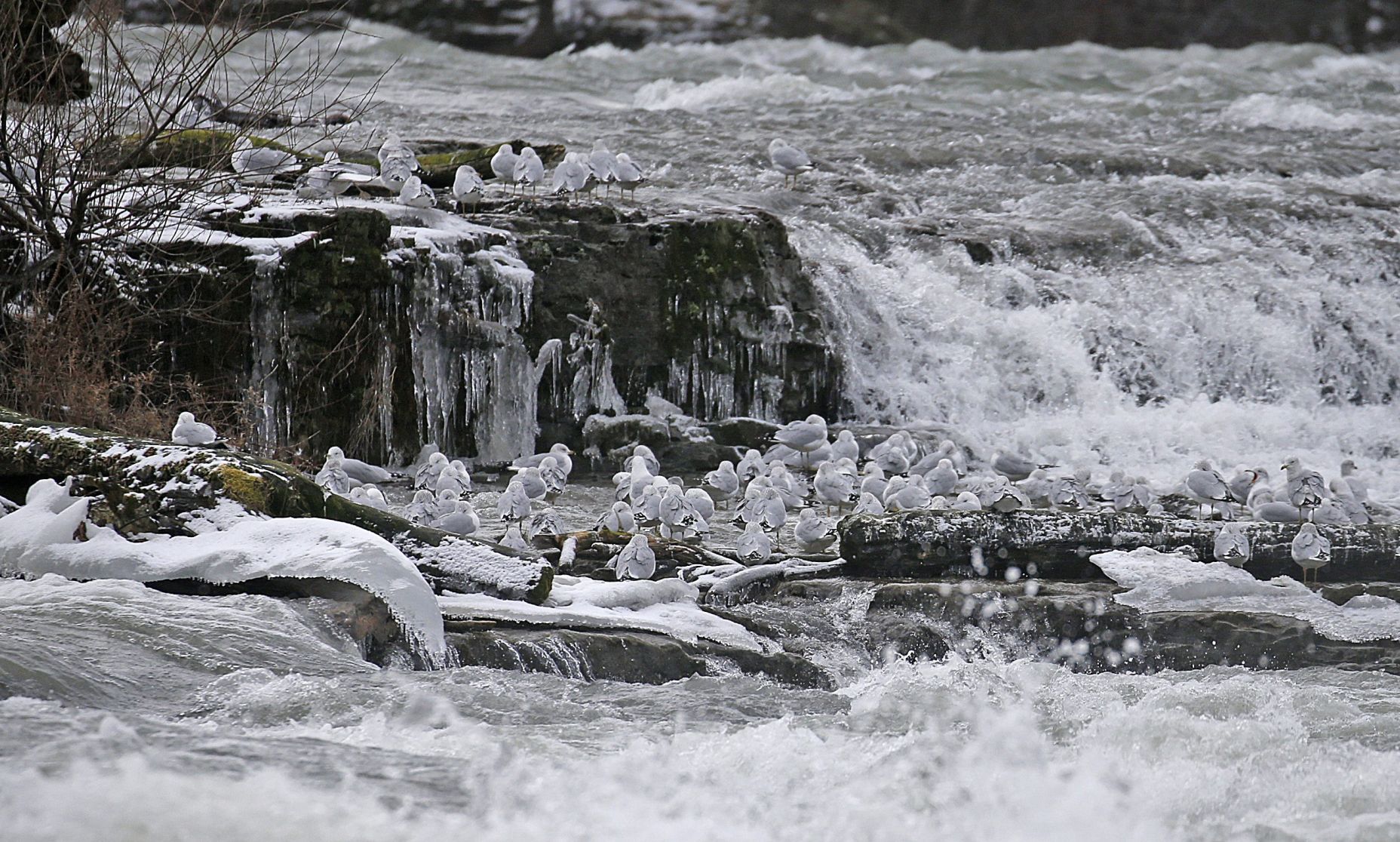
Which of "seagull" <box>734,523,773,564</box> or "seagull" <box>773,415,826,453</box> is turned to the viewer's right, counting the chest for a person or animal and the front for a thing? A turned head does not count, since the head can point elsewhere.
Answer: "seagull" <box>773,415,826,453</box>

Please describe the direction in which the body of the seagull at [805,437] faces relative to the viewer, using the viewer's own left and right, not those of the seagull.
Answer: facing to the right of the viewer
